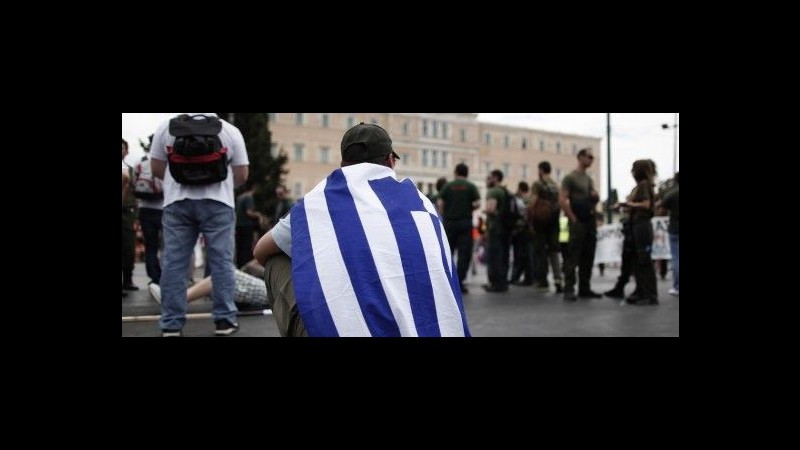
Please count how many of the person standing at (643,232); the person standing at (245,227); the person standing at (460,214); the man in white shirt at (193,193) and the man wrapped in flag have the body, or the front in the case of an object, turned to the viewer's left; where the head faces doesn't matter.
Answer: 1

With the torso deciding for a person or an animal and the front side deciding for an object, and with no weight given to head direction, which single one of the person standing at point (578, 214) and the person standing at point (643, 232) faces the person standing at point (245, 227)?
the person standing at point (643, 232)

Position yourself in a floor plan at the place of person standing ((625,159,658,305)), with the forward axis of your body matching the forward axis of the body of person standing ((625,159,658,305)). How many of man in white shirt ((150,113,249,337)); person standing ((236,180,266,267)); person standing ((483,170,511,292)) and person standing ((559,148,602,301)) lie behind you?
0

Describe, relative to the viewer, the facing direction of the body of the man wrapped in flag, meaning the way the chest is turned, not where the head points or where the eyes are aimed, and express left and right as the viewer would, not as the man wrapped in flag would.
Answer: facing away from the viewer

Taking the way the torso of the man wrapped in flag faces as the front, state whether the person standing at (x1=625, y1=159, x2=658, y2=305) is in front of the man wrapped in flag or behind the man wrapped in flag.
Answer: in front

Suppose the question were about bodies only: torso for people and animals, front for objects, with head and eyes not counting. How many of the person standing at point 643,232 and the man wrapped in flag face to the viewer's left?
1

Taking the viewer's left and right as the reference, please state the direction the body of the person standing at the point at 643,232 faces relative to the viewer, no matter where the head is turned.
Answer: facing to the left of the viewer

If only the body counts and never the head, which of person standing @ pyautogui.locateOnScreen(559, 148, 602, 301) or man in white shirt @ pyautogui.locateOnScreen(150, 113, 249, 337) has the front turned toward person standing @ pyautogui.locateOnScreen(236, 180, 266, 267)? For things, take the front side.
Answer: the man in white shirt

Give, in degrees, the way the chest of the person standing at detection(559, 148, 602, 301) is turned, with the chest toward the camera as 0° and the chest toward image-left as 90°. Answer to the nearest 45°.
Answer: approximately 315°

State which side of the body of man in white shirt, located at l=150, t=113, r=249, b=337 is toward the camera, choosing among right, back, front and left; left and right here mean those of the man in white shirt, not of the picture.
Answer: back

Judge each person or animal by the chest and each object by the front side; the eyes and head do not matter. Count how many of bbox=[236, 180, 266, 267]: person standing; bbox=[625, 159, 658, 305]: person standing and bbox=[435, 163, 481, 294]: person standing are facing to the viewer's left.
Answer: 1

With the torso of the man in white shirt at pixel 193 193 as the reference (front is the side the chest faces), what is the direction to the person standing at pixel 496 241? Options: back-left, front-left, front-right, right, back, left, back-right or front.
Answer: front-right

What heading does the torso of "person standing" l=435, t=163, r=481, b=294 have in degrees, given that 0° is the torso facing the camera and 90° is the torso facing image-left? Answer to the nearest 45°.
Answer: approximately 180°
